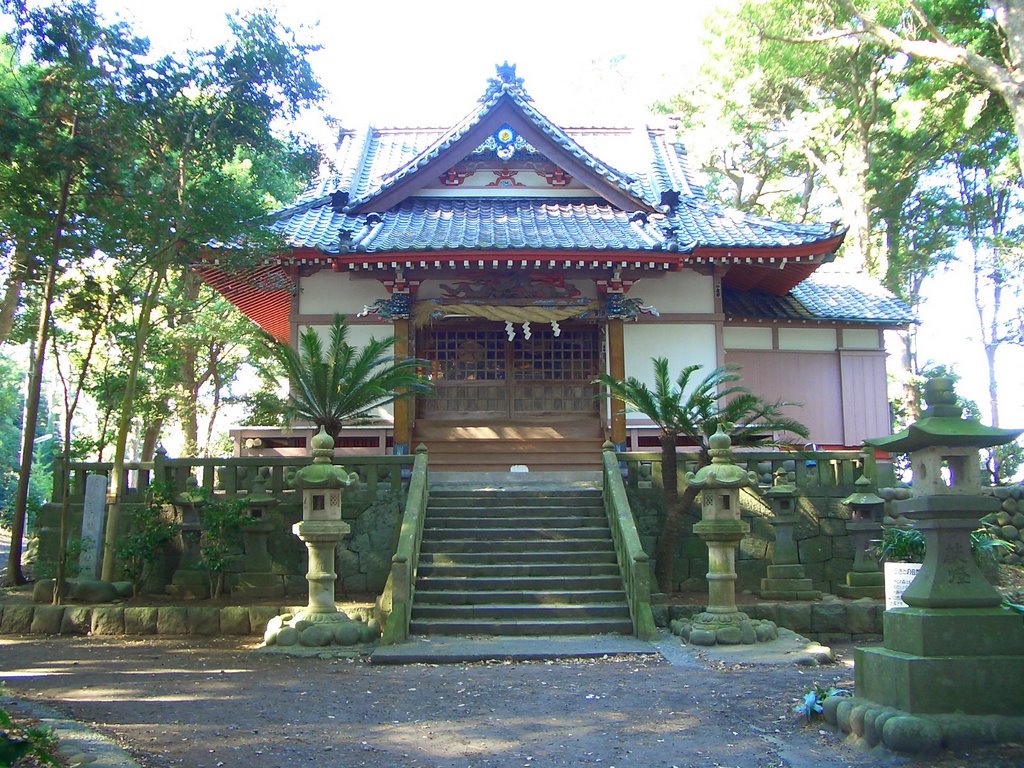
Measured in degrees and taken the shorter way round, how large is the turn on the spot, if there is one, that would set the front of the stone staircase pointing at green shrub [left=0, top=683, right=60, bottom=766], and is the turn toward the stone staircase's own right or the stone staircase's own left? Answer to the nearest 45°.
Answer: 0° — it already faces it

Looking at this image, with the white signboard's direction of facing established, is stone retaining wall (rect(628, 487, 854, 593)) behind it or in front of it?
behind

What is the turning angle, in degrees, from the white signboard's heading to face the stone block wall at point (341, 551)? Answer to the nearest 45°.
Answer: approximately 90° to its right

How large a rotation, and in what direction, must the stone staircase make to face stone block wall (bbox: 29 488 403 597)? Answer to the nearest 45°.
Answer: approximately 90° to its right

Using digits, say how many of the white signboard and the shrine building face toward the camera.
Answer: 2

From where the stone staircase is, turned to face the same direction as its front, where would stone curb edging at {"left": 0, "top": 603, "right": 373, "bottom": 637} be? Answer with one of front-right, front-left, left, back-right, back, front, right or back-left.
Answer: right

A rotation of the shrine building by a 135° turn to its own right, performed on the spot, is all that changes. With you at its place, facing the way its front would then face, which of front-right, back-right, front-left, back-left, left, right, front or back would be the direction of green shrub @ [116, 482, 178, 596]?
left

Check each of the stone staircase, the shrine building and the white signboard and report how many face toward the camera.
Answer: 3

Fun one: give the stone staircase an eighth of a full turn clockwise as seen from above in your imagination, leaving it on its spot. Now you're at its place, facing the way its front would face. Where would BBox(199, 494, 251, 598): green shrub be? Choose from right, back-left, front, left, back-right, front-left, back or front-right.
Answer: front-right

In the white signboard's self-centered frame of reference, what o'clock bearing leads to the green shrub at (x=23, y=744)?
The green shrub is roughly at 1 o'clock from the white signboard.

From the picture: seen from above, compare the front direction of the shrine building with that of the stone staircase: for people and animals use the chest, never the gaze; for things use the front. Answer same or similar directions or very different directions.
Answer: same or similar directions

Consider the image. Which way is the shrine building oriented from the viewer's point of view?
toward the camera

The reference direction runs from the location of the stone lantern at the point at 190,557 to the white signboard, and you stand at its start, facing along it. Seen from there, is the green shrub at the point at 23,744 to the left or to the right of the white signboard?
right

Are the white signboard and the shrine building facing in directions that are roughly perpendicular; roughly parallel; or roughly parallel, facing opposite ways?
roughly parallel

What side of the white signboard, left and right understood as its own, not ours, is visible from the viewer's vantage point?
front
